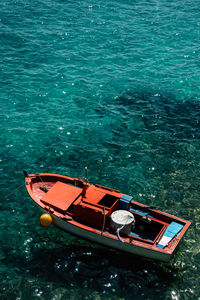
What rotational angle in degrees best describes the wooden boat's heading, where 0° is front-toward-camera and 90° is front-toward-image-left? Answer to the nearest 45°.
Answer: approximately 135°
